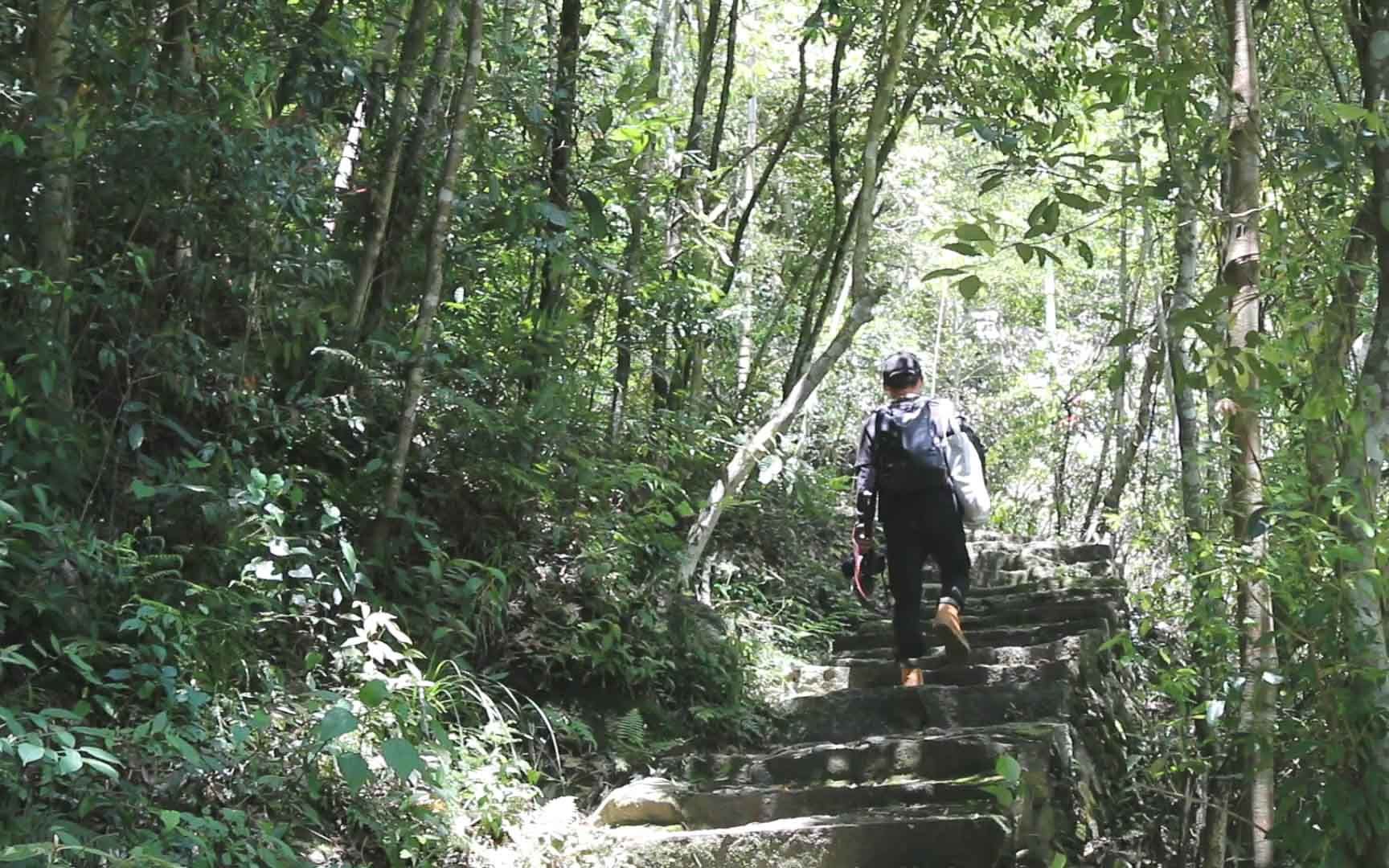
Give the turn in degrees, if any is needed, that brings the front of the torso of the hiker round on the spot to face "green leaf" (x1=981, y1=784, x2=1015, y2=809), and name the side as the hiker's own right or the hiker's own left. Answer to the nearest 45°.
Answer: approximately 180°

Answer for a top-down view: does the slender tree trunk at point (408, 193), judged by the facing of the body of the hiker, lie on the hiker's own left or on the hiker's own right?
on the hiker's own left

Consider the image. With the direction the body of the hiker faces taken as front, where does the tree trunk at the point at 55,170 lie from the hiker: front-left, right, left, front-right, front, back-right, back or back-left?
back-left

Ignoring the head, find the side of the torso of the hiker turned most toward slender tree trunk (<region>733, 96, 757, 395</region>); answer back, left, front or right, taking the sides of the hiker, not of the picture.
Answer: front

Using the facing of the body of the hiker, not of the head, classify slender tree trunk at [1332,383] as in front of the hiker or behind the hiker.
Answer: behind

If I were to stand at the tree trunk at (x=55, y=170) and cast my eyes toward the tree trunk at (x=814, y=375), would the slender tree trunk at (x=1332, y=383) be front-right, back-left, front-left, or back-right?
front-right

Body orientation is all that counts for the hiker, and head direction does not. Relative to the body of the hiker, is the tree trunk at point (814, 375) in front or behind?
in front

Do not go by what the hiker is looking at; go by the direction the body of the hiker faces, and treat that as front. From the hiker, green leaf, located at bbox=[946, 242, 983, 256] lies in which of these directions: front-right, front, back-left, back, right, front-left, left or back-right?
back

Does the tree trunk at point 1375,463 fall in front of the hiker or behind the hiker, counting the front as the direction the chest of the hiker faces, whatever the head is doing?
behind

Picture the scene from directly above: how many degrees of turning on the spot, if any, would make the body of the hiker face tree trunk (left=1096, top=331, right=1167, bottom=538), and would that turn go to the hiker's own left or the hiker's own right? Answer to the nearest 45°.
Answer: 0° — they already face it

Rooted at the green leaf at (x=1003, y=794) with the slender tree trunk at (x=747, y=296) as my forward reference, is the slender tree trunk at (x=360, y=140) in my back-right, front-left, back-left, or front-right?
front-left

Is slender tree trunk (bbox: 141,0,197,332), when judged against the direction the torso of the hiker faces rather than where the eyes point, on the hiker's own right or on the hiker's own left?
on the hiker's own left

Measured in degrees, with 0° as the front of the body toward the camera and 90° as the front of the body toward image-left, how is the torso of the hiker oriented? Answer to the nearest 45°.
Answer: approximately 180°
